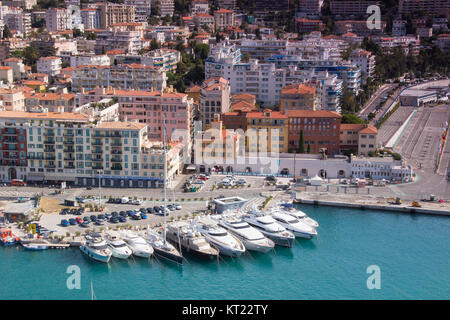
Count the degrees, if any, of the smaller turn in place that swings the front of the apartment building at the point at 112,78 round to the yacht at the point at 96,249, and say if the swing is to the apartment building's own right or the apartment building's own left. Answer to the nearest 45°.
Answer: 0° — it already faces it

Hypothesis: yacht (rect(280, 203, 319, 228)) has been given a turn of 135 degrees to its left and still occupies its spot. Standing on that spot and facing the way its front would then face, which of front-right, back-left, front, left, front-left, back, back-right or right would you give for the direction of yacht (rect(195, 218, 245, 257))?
back-left

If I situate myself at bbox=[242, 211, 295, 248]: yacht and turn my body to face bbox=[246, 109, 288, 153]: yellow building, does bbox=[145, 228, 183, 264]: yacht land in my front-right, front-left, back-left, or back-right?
back-left

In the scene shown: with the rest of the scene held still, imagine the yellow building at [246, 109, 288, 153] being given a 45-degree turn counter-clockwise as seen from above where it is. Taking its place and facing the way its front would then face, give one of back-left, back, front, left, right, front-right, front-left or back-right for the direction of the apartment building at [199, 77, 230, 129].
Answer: back

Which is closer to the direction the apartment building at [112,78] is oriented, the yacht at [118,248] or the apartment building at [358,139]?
the yacht

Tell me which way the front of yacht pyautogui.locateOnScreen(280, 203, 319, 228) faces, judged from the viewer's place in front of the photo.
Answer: facing the viewer and to the right of the viewer

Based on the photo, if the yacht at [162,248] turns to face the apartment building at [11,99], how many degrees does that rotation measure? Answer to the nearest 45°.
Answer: approximately 180°

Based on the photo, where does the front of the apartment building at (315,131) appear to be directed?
toward the camera

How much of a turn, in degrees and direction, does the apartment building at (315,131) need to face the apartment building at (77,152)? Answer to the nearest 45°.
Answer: approximately 45° to its right

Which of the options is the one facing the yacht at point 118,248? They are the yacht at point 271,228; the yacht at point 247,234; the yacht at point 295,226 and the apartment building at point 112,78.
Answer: the apartment building

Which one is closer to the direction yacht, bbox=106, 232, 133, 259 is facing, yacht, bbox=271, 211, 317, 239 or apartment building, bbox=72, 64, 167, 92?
the yacht

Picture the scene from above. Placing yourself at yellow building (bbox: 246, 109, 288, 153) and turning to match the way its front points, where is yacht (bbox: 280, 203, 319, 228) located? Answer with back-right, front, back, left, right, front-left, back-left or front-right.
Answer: front

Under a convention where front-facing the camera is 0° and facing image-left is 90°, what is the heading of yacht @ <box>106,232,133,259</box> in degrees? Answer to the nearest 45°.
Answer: approximately 315°

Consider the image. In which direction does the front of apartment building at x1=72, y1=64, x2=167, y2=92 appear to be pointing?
toward the camera

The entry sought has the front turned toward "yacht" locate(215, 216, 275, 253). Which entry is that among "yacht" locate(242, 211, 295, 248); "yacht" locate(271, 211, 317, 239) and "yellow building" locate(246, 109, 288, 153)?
the yellow building

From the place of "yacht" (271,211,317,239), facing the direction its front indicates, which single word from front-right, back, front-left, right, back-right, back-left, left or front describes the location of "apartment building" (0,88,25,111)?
back

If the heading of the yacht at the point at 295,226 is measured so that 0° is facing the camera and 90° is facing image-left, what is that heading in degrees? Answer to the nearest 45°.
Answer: approximately 315°

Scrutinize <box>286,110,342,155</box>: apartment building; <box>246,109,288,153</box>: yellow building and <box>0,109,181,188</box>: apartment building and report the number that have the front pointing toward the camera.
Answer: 3

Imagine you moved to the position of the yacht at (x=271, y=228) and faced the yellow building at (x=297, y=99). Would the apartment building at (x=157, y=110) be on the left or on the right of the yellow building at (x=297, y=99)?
left

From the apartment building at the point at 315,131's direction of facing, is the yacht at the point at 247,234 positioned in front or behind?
in front

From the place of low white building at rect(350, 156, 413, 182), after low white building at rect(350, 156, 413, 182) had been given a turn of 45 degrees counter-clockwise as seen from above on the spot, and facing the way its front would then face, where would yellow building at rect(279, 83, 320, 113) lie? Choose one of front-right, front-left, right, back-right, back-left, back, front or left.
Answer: back

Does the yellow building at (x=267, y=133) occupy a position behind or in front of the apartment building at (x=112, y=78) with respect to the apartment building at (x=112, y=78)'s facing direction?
in front
